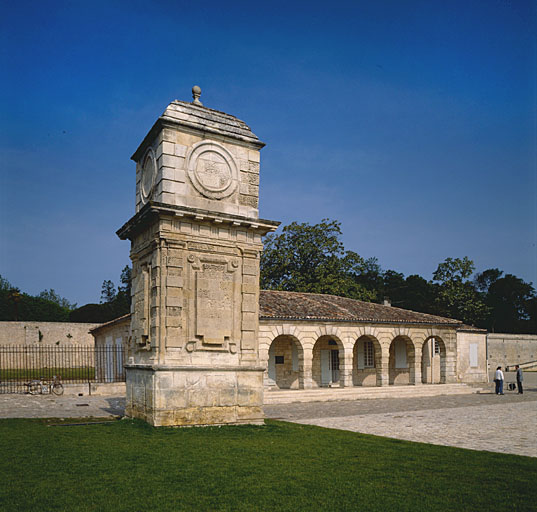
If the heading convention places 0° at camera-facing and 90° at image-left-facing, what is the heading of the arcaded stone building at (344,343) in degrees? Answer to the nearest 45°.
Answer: approximately 315°

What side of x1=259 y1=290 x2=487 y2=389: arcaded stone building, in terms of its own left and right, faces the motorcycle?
right
